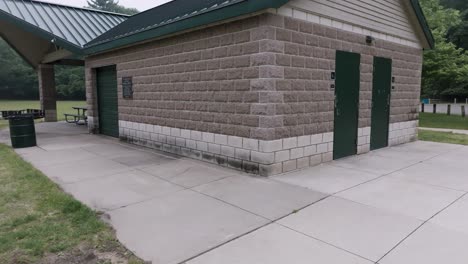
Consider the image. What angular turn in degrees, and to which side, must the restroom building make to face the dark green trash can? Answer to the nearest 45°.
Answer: approximately 135° to its right

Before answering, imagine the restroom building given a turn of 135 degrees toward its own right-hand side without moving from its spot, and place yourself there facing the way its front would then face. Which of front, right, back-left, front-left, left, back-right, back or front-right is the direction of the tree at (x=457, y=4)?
back-right

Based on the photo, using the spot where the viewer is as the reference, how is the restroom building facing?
facing the viewer and to the right of the viewer
